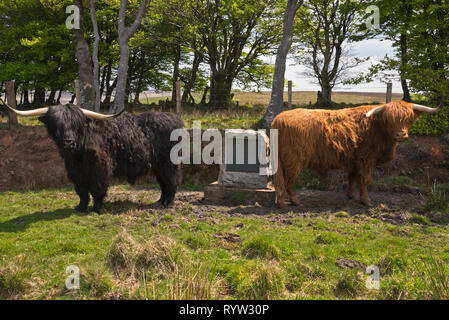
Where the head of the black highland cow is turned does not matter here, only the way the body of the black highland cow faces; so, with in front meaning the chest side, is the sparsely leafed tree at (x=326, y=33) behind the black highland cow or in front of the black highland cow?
behind

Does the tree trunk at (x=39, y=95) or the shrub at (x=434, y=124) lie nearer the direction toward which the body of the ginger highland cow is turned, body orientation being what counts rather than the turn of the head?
the shrub

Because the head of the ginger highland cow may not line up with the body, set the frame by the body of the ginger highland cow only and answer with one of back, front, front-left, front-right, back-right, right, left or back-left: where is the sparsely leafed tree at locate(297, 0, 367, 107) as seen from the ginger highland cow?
left

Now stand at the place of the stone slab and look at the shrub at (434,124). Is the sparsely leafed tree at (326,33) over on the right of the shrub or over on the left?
left

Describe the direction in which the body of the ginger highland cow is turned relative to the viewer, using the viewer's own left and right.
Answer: facing to the right of the viewer

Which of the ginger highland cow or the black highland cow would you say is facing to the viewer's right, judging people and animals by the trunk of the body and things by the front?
the ginger highland cow

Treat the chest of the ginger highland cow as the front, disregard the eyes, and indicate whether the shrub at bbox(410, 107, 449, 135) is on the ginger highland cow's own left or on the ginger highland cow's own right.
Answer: on the ginger highland cow's own left

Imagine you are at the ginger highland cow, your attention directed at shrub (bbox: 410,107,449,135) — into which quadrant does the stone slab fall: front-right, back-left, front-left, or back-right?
back-left

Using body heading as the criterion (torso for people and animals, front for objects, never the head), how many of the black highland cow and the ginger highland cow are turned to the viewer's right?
1

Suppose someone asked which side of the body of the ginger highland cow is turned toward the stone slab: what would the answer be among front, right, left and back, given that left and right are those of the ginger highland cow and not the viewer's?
back
